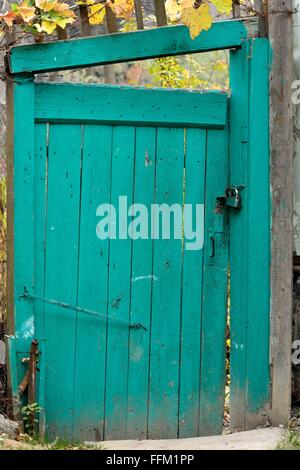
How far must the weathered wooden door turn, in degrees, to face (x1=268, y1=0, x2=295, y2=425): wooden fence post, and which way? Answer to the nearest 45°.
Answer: approximately 90° to its left

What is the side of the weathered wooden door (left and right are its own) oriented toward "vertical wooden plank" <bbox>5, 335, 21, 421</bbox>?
right

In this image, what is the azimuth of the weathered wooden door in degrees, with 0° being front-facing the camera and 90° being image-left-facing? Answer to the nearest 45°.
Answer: approximately 0°
